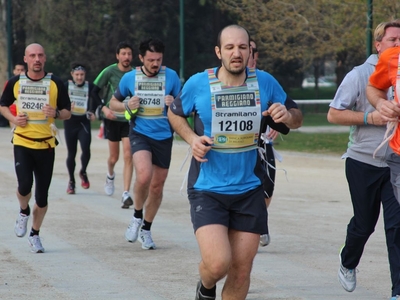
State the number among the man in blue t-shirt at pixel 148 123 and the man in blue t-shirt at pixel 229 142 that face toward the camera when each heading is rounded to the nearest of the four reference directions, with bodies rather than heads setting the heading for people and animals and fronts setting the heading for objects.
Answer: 2

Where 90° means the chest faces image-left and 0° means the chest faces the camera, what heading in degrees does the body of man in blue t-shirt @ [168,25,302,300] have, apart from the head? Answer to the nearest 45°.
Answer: approximately 0°

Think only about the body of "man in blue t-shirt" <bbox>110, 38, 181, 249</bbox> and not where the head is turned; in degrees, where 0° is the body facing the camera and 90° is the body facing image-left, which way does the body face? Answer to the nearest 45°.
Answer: approximately 0°

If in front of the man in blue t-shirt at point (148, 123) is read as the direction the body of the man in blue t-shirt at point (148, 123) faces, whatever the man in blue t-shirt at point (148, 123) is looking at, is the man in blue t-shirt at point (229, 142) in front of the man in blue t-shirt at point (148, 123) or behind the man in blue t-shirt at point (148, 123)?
in front

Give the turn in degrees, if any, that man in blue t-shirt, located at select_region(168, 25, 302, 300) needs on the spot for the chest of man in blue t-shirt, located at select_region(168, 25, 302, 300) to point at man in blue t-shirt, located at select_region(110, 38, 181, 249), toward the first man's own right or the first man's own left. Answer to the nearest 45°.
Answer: approximately 180°
